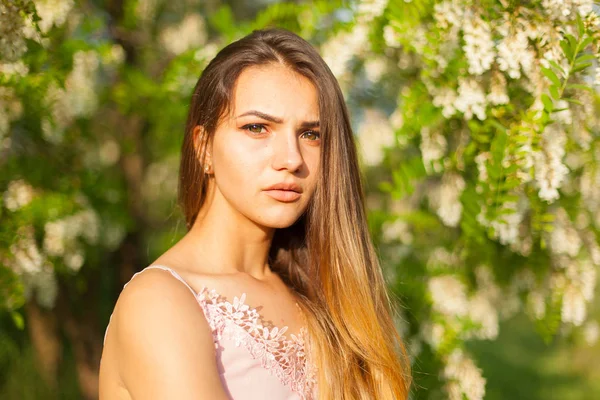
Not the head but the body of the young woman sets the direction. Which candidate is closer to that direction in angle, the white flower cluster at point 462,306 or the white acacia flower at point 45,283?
the white flower cluster

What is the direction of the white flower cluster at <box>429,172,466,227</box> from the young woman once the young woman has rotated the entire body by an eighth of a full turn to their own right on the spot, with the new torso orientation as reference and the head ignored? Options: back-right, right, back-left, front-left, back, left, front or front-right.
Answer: back-left

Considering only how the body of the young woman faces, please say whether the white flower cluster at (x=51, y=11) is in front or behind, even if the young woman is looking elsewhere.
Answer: behind

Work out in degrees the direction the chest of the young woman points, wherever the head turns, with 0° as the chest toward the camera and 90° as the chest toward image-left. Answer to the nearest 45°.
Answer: approximately 315°

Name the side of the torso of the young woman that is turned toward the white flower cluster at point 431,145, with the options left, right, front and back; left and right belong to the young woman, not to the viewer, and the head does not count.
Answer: left

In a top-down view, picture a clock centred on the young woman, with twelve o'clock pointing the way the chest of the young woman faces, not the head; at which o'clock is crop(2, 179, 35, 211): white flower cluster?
The white flower cluster is roughly at 6 o'clock from the young woman.

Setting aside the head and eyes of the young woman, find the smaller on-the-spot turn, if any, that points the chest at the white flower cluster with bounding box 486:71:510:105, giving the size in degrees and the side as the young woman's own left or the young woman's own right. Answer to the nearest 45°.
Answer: approximately 90° to the young woman's own left

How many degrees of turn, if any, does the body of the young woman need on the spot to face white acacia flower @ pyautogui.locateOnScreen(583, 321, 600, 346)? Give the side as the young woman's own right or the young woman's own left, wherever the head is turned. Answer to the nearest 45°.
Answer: approximately 90° to the young woman's own left

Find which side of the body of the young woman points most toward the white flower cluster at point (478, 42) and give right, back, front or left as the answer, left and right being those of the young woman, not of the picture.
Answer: left

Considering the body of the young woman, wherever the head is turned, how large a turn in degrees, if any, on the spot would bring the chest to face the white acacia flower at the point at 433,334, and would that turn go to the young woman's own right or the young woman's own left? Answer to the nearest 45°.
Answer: approximately 90° to the young woman's own left

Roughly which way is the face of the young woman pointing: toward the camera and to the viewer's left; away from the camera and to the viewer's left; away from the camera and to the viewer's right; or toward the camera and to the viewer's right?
toward the camera and to the viewer's right

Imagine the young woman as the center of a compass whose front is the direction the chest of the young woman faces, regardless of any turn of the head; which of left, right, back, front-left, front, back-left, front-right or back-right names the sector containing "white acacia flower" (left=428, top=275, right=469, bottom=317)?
left

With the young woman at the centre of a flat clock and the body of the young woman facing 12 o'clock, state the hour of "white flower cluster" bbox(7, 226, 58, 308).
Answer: The white flower cluster is roughly at 6 o'clock from the young woman.
